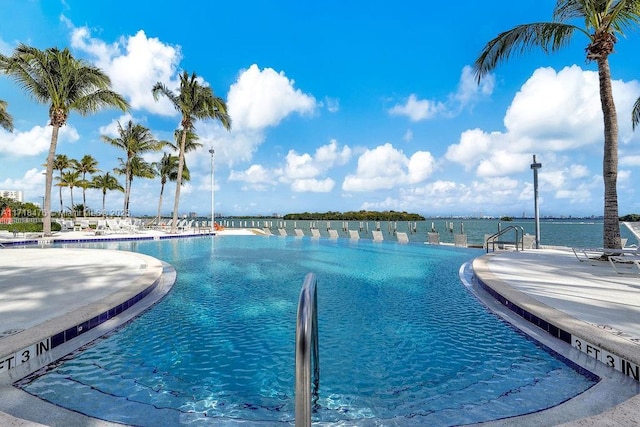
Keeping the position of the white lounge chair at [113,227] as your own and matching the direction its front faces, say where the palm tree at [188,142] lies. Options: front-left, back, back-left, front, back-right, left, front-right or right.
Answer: left

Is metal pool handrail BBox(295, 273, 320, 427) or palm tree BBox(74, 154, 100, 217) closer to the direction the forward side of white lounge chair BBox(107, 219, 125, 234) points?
the metal pool handrail

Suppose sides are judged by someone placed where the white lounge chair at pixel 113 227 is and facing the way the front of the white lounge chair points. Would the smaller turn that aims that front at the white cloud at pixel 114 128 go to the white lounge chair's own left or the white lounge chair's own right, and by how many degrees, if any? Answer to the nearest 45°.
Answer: approximately 135° to the white lounge chair's own left

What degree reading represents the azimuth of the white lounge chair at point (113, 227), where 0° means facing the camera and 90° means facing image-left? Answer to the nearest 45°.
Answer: approximately 315°

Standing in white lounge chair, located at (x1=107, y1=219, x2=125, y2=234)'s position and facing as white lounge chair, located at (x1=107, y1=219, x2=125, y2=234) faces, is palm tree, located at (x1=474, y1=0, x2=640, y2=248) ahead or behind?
ahead

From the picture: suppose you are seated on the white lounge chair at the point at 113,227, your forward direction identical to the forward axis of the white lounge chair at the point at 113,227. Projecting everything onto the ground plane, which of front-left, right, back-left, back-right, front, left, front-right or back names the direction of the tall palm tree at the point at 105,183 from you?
back-left

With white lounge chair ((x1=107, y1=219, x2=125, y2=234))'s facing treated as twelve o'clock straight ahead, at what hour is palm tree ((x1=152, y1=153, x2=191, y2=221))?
The palm tree is roughly at 8 o'clock from the white lounge chair.

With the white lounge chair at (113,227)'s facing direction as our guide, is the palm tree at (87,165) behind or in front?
behind
